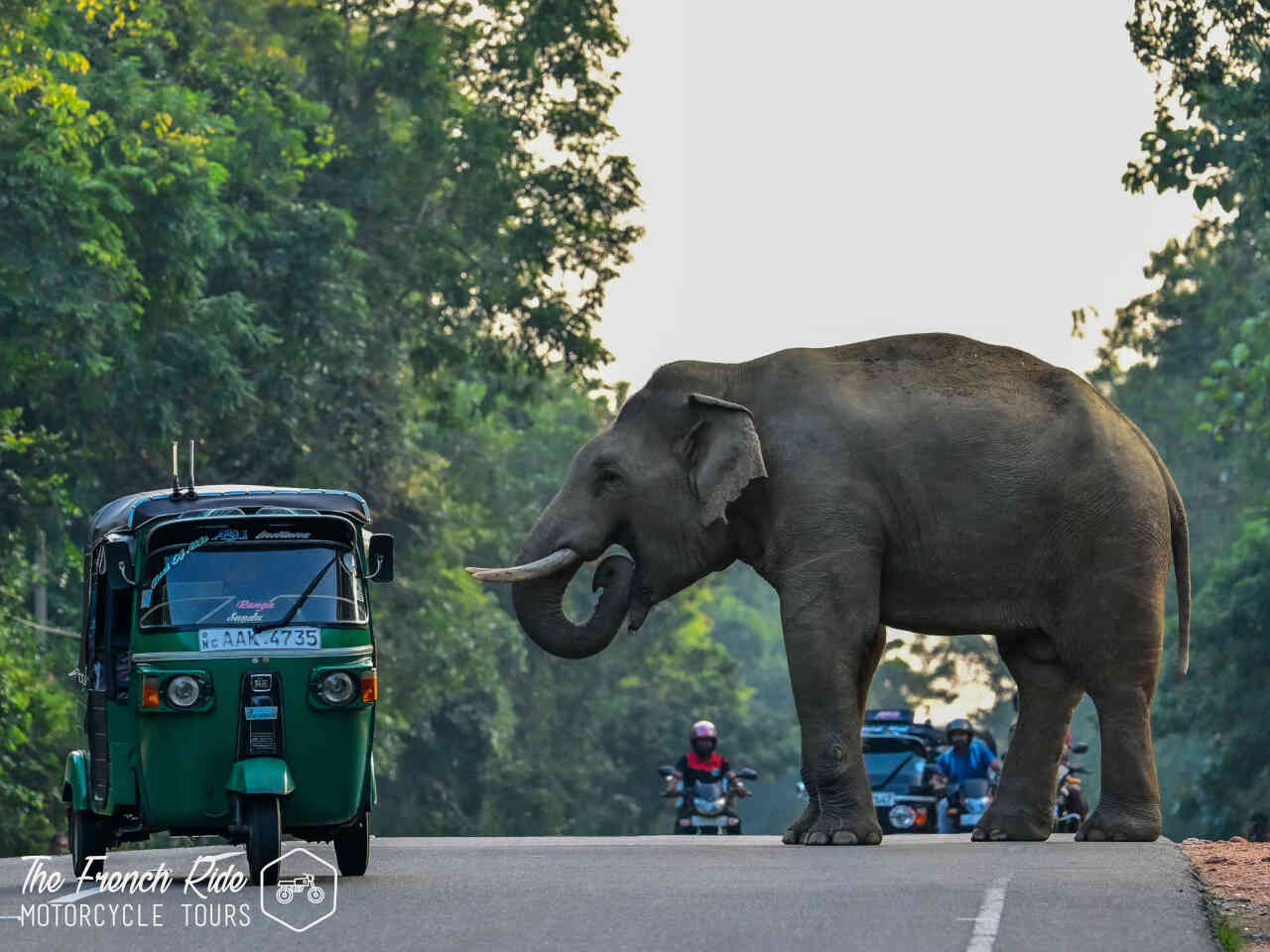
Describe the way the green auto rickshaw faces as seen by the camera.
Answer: facing the viewer

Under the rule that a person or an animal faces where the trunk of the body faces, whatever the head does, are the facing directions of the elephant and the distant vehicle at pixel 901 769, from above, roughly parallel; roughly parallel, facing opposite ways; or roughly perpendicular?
roughly perpendicular

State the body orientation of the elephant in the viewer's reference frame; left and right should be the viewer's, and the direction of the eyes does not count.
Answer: facing to the left of the viewer

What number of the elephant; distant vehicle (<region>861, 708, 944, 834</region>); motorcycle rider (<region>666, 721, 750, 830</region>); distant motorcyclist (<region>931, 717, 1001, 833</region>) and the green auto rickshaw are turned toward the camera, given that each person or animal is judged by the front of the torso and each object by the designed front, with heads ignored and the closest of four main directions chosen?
4

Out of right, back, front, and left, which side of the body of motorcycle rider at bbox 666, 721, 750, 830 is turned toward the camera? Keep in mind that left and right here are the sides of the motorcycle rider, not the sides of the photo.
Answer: front

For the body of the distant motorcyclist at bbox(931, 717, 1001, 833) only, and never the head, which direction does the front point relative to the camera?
toward the camera

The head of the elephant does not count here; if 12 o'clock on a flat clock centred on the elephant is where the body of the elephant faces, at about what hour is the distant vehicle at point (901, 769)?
The distant vehicle is roughly at 3 o'clock from the elephant.

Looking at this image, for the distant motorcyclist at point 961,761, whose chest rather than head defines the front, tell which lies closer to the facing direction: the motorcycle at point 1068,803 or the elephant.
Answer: the elephant

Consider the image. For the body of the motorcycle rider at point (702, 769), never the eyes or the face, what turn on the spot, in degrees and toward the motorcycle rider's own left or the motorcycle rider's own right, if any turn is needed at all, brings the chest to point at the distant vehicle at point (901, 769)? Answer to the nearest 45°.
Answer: approximately 135° to the motorcycle rider's own left

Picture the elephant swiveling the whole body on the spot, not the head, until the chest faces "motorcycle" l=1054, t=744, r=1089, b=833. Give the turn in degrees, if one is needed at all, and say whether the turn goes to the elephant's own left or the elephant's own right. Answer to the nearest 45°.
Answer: approximately 90° to the elephant's own right

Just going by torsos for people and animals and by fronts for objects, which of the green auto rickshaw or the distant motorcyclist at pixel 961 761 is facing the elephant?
the distant motorcyclist
